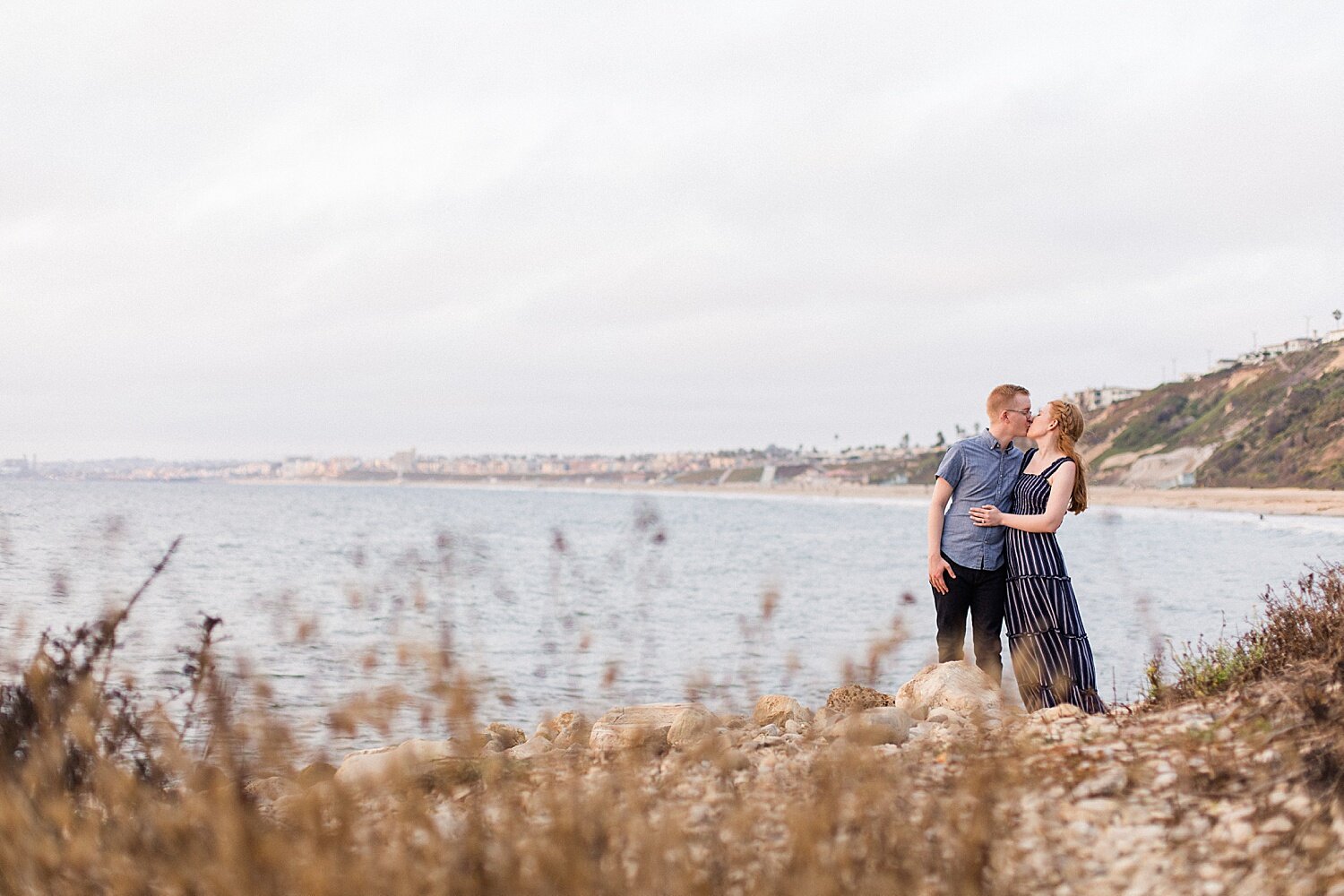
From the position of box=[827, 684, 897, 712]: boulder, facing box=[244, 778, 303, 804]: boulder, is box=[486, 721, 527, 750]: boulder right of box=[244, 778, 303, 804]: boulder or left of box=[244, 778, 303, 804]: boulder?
right

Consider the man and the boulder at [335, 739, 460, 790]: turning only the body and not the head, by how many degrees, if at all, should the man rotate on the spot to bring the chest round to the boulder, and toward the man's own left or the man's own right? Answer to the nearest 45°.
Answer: approximately 90° to the man's own right

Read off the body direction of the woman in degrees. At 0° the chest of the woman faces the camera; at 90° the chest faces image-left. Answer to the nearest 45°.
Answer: approximately 45°

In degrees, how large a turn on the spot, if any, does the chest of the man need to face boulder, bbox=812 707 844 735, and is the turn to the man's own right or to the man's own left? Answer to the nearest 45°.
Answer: approximately 90° to the man's own right

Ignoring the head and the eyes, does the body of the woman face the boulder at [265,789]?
yes

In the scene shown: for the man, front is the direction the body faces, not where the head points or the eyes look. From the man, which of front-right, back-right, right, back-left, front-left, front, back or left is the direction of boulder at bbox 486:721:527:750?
back-right

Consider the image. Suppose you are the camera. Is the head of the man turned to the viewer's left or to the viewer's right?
to the viewer's right

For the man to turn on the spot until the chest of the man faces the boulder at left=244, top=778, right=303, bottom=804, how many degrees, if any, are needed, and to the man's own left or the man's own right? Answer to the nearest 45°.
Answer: approximately 90° to the man's own right

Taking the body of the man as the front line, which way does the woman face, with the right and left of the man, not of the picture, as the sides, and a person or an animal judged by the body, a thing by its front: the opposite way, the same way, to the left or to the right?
to the right

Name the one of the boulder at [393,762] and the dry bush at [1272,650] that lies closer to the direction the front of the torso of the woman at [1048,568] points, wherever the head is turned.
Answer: the boulder

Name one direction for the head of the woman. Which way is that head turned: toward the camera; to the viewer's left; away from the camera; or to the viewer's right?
to the viewer's left

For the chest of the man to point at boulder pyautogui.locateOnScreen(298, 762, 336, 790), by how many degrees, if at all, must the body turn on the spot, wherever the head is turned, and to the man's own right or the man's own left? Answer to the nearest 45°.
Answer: approximately 90° to the man's own right
